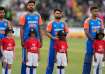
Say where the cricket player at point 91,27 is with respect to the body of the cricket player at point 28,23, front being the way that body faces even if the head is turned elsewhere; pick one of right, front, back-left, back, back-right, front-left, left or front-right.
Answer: left

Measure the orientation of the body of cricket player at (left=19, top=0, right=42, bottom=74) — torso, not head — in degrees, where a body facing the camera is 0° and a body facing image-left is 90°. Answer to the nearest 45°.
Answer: approximately 0°
